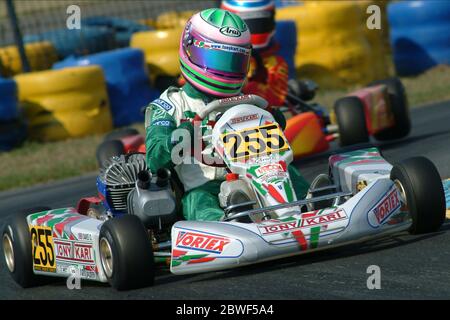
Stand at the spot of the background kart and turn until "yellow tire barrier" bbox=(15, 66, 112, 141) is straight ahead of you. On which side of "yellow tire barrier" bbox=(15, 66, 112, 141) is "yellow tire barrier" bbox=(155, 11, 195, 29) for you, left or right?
right

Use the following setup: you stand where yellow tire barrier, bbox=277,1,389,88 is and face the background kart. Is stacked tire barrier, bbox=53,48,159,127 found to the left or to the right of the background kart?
right

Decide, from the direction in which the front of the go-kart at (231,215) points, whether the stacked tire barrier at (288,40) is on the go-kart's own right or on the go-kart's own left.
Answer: on the go-kart's own left

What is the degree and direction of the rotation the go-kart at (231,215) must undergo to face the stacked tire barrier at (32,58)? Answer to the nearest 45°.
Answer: approximately 135° to its left

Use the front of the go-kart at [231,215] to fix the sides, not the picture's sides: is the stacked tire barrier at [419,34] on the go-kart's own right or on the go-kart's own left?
on the go-kart's own left

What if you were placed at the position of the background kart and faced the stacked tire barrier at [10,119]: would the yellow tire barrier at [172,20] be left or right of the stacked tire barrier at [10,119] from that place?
right

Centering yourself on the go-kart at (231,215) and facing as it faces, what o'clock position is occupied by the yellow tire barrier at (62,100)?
The yellow tire barrier is roughly at 7 o'clock from the go-kart.

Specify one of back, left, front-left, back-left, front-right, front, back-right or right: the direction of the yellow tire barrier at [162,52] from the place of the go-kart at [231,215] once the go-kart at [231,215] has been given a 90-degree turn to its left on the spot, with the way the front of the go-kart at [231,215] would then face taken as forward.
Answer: front-left

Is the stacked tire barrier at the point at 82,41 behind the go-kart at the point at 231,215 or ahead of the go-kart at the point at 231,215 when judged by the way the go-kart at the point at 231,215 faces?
behind

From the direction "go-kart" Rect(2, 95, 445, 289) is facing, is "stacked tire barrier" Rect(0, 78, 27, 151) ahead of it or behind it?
behind

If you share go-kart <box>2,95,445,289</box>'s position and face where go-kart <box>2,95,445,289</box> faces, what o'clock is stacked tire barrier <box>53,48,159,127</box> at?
The stacked tire barrier is roughly at 7 o'clock from the go-kart.

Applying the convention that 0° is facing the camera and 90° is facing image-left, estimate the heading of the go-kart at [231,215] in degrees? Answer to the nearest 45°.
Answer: approximately 315°
